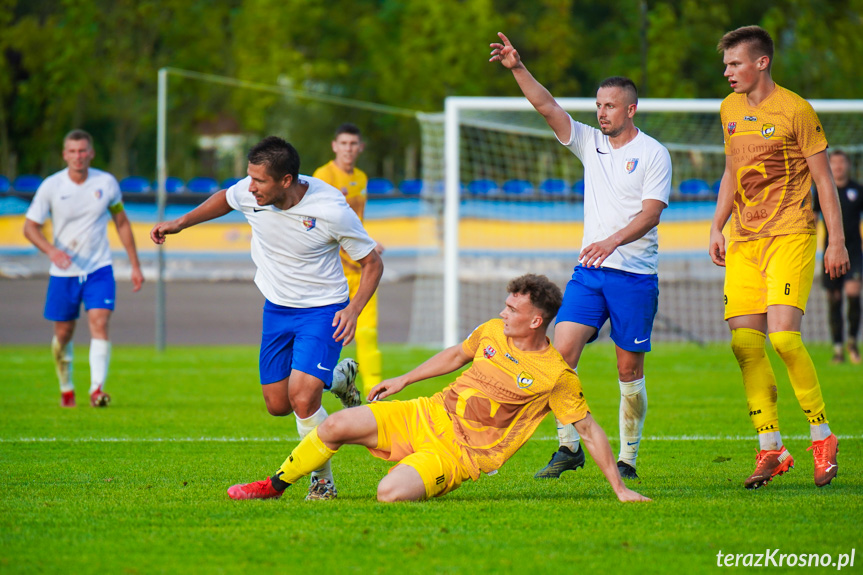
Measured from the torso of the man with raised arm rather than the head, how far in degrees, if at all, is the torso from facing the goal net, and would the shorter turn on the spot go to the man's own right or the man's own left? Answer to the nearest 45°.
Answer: approximately 135° to the man's own right

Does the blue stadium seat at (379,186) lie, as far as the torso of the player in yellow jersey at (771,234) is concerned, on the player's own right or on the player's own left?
on the player's own right

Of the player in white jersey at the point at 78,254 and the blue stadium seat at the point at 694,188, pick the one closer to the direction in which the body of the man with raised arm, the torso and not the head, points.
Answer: the player in white jersey

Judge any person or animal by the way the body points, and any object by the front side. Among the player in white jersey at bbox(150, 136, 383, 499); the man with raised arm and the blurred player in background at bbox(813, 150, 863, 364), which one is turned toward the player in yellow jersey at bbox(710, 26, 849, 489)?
the blurred player in background

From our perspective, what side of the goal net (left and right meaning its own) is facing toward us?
front

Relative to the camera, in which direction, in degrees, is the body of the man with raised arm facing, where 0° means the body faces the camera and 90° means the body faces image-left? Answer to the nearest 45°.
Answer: approximately 45°

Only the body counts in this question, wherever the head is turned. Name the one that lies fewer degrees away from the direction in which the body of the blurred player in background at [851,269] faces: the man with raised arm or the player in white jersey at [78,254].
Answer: the man with raised arm

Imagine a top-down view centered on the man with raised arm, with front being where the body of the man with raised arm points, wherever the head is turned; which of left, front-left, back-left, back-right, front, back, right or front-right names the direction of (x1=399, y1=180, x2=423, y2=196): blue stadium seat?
back-right

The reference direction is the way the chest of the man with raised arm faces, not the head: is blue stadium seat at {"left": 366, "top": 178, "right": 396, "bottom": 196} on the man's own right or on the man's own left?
on the man's own right

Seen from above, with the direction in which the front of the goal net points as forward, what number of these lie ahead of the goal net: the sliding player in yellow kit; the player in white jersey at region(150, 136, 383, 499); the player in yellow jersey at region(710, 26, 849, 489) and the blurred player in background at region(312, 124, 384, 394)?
4

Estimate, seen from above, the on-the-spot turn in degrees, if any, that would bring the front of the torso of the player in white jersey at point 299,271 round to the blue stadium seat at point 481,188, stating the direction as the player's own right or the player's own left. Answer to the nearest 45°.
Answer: approximately 135° to the player's own right

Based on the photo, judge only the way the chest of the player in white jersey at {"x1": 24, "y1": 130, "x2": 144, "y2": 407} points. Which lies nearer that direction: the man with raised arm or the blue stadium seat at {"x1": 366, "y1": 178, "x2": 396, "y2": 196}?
the man with raised arm

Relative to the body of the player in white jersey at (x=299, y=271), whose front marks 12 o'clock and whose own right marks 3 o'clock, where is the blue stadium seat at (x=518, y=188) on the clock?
The blue stadium seat is roughly at 5 o'clock from the player in white jersey.

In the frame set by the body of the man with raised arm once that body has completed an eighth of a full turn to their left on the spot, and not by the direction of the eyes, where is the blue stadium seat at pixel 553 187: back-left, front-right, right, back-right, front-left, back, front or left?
back

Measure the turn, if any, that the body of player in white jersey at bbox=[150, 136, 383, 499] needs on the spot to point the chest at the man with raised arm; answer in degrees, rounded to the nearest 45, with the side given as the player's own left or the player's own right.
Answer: approximately 135° to the player's own left
